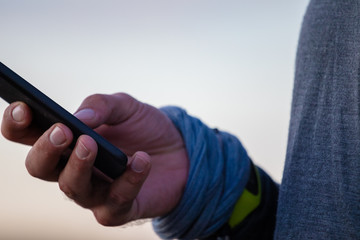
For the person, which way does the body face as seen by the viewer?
to the viewer's left
